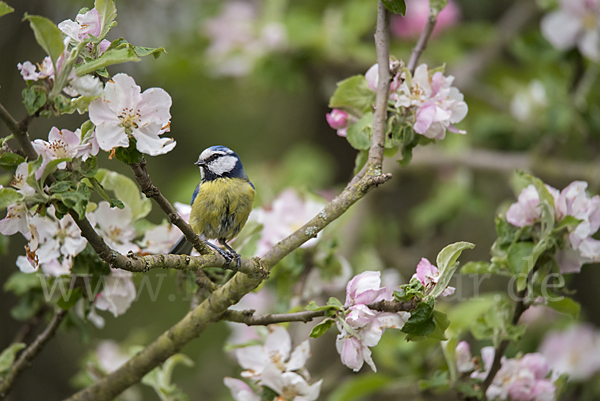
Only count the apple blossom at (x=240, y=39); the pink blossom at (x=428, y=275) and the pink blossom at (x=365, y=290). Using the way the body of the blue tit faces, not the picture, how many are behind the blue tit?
1

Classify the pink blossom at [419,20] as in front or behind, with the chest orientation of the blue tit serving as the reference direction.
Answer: behind

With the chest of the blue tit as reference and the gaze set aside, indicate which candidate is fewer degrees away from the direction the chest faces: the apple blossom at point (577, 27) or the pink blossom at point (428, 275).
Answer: the pink blossom

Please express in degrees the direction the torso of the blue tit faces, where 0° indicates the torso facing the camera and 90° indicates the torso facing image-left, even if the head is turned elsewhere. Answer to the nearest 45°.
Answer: approximately 0°
